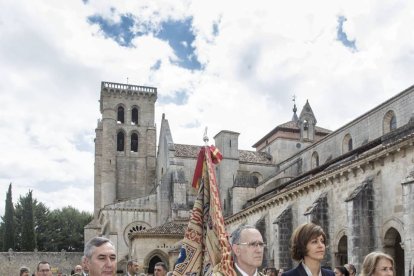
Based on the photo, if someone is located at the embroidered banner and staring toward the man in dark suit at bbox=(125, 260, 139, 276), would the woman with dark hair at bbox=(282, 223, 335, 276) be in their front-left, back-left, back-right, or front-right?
back-right

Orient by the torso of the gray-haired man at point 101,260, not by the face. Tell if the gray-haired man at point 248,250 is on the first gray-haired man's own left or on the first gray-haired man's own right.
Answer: on the first gray-haired man's own left

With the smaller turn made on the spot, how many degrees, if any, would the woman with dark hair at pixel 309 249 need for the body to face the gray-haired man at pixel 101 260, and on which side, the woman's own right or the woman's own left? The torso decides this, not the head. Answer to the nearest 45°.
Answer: approximately 90° to the woman's own right
